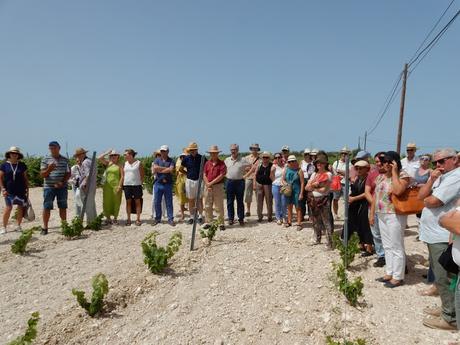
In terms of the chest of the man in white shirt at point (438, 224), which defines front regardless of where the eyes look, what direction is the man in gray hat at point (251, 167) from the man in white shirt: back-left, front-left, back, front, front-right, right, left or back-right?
front-right

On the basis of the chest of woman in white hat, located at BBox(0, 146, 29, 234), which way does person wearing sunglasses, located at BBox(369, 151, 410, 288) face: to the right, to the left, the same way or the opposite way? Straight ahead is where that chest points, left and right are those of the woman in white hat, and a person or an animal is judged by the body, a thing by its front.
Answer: to the right

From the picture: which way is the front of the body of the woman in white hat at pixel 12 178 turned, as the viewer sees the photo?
toward the camera

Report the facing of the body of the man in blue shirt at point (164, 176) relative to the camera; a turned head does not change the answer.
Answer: toward the camera

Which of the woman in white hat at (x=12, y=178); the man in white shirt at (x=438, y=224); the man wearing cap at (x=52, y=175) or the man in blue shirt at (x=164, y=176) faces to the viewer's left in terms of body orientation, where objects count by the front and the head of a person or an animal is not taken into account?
the man in white shirt

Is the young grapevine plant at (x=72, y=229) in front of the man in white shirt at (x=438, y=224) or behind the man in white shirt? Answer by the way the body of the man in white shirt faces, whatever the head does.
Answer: in front

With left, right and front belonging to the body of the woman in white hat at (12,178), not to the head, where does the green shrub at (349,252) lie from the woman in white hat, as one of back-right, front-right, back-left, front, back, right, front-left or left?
front-left

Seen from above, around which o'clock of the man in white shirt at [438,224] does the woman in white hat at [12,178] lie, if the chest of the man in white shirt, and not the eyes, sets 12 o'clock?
The woman in white hat is roughly at 12 o'clock from the man in white shirt.

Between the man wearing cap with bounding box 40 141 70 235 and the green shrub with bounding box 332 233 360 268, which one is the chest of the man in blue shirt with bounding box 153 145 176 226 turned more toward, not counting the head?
the green shrub

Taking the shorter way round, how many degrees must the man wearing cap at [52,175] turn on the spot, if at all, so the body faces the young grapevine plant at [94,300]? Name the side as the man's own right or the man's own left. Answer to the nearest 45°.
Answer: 0° — they already face it

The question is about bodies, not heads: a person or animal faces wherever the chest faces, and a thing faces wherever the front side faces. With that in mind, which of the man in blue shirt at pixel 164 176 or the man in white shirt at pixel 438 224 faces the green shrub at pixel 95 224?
the man in white shirt

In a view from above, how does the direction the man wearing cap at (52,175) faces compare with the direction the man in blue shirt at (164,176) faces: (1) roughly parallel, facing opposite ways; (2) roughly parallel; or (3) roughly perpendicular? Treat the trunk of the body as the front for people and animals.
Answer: roughly parallel

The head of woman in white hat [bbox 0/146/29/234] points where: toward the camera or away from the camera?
toward the camera

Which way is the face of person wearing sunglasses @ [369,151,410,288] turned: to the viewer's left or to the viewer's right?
to the viewer's left

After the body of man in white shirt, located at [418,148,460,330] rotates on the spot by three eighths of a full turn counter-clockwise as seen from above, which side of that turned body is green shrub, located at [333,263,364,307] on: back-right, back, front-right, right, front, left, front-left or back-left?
back-right

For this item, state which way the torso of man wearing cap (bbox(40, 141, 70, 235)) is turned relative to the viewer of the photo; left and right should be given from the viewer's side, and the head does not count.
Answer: facing the viewer

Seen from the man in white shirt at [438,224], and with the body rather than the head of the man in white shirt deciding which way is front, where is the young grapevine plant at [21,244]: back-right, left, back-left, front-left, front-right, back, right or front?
front

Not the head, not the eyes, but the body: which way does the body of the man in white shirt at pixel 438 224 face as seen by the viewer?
to the viewer's left

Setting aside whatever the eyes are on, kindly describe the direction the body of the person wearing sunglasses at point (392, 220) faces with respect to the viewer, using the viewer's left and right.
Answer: facing the viewer and to the left of the viewer

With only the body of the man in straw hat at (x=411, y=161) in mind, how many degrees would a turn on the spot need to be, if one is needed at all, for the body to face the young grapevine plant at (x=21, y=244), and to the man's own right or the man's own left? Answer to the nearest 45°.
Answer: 0° — they already face it
